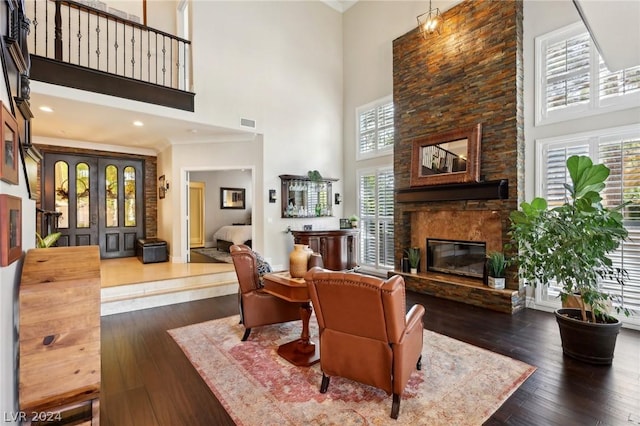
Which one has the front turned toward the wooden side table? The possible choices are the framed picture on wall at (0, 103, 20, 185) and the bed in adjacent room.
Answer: the framed picture on wall

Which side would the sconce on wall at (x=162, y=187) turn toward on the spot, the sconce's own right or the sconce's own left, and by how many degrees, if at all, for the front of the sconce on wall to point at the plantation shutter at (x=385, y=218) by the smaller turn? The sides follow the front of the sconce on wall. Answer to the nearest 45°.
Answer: approximately 90° to the sconce's own left

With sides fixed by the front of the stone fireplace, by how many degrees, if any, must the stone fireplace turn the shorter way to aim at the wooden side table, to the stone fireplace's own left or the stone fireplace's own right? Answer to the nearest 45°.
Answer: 0° — it already faces it

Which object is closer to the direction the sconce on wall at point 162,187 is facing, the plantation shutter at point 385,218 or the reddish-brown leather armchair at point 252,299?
the reddish-brown leather armchair

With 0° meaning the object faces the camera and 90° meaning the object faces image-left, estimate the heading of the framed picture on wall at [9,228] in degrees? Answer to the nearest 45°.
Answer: approximately 315°

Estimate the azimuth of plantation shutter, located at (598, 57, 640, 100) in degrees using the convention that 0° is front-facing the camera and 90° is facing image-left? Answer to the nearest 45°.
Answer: approximately 45°

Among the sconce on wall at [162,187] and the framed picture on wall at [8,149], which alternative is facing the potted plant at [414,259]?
the framed picture on wall at [8,149]

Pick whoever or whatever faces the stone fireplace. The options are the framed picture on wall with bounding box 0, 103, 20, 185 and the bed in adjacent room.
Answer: the framed picture on wall

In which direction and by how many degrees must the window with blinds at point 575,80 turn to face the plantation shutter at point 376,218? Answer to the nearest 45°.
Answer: approximately 45° to its right

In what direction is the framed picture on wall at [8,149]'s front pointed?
to the viewer's right

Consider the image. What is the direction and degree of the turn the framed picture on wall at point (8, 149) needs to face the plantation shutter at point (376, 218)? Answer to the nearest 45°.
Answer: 0° — it already faces it
